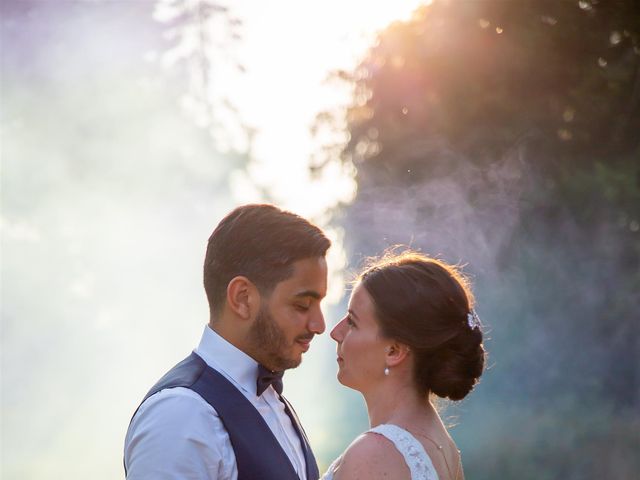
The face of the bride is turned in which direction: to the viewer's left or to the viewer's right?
to the viewer's left

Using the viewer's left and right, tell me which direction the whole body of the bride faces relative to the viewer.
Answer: facing away from the viewer and to the left of the viewer

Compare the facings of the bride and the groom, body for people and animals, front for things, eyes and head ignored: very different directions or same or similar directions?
very different directions

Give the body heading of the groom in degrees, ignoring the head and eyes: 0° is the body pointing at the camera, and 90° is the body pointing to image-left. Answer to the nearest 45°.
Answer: approximately 315°

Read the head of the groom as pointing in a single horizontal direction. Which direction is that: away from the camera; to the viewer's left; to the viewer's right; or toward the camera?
to the viewer's right
